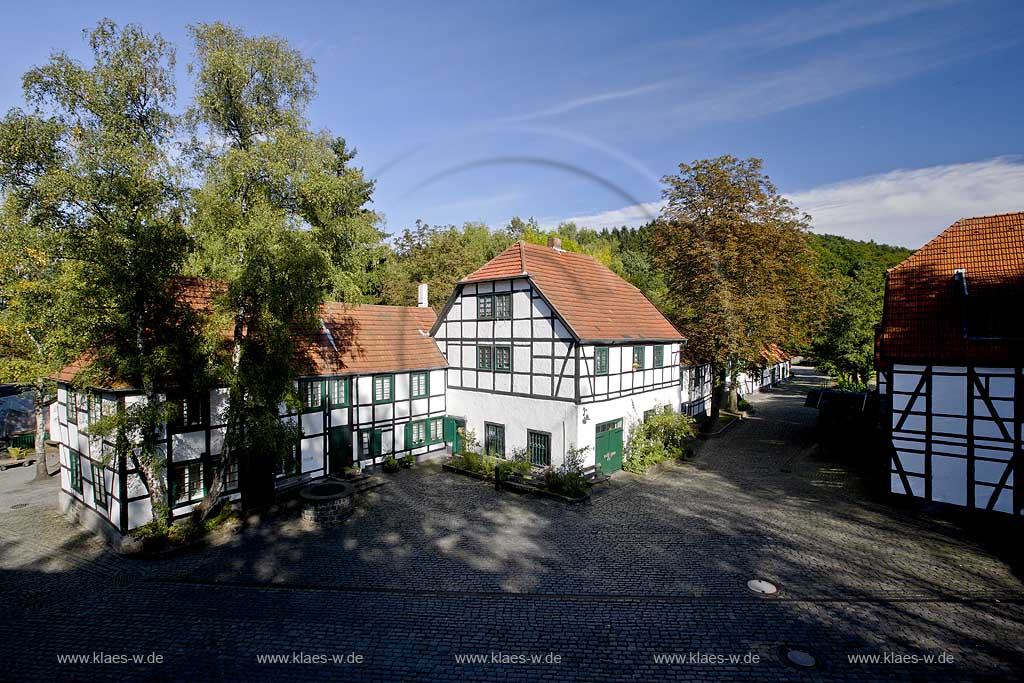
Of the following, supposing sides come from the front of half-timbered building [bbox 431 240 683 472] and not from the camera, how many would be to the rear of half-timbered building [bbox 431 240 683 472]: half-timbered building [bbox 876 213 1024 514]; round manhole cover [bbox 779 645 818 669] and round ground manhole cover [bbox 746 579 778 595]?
0

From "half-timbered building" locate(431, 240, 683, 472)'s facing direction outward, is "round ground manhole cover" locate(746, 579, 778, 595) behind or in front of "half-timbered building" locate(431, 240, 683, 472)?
in front

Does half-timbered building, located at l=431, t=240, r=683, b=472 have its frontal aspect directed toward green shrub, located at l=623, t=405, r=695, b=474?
no

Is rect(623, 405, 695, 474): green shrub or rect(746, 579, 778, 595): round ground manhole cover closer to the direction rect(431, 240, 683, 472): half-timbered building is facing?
the round ground manhole cover

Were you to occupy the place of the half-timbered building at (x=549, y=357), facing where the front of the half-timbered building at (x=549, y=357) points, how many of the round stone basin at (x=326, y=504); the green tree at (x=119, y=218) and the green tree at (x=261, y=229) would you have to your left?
0
